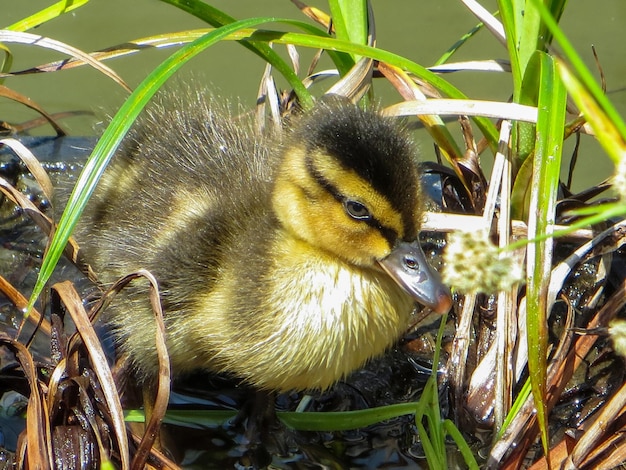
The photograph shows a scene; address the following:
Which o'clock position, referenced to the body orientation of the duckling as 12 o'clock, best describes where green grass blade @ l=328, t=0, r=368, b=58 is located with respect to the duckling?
The green grass blade is roughly at 8 o'clock from the duckling.

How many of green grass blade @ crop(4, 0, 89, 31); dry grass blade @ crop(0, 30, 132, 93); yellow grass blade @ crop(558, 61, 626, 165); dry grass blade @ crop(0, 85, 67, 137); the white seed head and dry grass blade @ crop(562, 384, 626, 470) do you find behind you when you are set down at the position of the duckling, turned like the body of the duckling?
3

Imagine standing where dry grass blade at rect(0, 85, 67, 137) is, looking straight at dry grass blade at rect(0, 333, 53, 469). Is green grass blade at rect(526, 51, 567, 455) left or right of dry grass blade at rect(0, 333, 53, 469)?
left

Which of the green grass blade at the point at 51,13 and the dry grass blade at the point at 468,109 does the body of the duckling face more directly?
the dry grass blade

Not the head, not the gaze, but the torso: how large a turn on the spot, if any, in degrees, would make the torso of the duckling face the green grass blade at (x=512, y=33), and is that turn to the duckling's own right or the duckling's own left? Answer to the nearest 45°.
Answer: approximately 90° to the duckling's own left

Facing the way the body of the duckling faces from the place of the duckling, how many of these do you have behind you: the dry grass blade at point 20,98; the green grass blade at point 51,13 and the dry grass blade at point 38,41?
3

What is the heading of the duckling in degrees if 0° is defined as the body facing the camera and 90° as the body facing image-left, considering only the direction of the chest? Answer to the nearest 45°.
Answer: approximately 315°

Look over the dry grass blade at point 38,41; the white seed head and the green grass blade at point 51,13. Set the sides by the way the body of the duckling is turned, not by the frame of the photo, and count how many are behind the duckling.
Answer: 2

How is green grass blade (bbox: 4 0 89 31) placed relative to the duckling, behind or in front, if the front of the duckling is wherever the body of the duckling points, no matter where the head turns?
behind

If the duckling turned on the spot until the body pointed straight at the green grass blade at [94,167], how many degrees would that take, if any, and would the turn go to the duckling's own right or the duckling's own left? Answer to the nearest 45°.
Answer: approximately 135° to the duckling's own right

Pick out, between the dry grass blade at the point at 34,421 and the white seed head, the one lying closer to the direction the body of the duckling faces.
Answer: the white seed head

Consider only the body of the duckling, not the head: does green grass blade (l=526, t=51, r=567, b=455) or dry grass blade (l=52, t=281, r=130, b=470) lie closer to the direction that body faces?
the green grass blade

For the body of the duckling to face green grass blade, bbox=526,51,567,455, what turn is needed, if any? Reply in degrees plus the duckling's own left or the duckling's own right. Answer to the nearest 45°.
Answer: approximately 45° to the duckling's own left

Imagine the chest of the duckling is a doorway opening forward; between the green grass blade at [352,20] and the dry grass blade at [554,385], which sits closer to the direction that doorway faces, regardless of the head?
the dry grass blade

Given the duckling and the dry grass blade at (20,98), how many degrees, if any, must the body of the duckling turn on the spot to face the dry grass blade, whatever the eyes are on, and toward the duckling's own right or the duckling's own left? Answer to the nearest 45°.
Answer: approximately 180°
